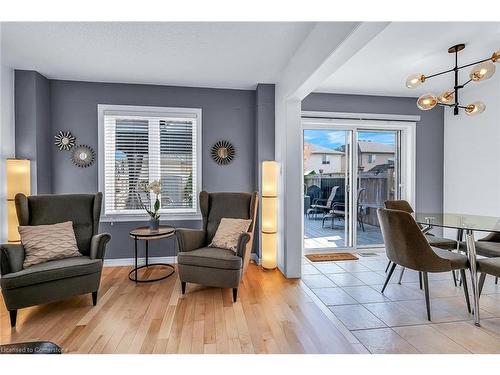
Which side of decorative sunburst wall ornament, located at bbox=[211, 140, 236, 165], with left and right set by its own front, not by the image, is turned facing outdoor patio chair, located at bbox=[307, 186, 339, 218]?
back

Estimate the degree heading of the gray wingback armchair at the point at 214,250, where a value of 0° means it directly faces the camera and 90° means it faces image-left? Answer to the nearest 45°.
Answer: approximately 45°

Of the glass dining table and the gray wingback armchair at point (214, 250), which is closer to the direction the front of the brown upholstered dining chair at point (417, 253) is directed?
the glass dining table

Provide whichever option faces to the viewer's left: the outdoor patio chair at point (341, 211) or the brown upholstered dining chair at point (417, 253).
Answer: the outdoor patio chair

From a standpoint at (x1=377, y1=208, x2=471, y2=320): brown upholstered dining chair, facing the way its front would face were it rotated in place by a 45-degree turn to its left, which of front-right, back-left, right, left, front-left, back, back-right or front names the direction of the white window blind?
left

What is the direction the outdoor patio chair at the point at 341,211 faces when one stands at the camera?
facing to the left of the viewer

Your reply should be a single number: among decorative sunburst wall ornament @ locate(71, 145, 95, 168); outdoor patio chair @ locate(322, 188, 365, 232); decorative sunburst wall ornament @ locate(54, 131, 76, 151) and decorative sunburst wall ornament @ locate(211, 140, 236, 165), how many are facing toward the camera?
3
